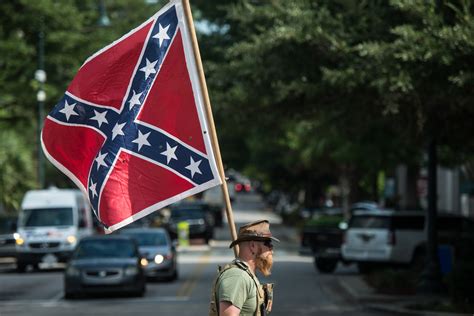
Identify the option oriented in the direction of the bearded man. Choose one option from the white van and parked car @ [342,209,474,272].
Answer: the white van

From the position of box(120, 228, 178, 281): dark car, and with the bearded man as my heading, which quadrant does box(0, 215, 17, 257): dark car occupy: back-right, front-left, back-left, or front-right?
back-right

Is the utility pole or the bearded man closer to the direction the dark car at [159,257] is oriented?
the bearded man

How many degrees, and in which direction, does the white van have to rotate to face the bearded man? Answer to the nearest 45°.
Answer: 0° — it already faces them

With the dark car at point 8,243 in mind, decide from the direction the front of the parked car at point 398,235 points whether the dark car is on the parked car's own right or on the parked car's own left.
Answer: on the parked car's own left

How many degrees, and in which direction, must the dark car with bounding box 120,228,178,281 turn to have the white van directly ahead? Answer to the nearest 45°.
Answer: approximately 135° to its right

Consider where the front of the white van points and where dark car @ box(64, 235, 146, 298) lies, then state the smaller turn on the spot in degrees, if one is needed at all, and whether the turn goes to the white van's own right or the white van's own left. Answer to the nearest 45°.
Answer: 0° — it already faces it

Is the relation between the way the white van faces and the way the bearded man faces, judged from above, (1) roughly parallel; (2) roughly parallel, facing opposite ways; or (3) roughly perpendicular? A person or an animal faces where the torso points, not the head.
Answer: roughly perpendicular
